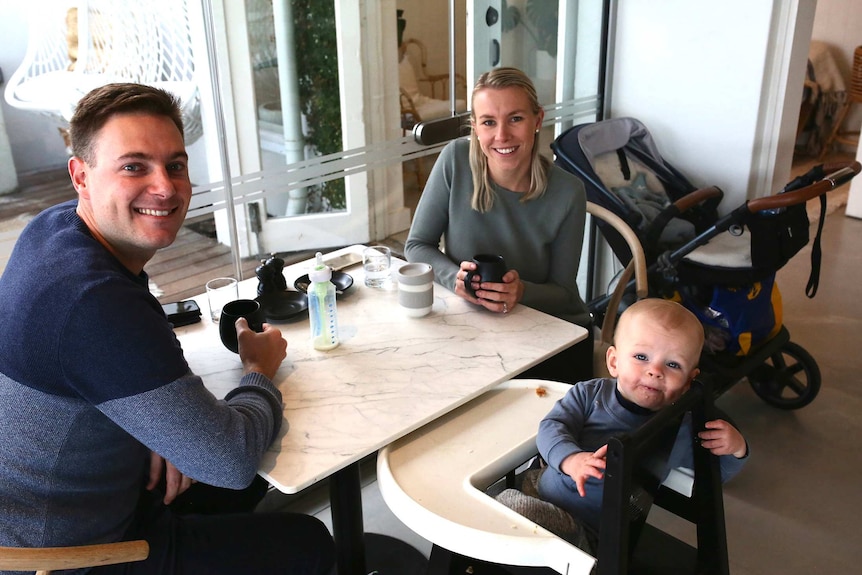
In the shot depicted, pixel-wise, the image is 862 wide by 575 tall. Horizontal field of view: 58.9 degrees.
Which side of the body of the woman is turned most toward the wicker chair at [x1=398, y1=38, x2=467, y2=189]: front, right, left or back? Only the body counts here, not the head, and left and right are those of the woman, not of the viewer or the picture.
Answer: back

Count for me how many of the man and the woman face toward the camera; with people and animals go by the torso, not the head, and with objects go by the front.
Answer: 1

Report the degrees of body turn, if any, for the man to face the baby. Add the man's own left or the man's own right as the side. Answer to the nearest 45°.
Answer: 0° — they already face them

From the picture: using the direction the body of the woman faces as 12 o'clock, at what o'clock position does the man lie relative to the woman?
The man is roughly at 1 o'clock from the woman.

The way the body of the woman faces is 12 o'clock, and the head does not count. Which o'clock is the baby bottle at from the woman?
The baby bottle is roughly at 1 o'clock from the woman.

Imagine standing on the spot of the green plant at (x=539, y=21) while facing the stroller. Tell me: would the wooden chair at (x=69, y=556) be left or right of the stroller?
right

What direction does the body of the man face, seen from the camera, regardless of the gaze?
to the viewer's right

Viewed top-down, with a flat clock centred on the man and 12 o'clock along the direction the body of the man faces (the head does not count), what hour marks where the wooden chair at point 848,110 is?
The wooden chair is roughly at 11 o'clock from the man.

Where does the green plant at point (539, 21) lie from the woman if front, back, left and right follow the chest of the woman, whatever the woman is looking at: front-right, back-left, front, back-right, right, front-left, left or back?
back

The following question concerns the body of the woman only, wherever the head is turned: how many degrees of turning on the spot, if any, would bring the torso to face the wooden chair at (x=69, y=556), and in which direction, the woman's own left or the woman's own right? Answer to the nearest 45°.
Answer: approximately 45° to the woman's own right

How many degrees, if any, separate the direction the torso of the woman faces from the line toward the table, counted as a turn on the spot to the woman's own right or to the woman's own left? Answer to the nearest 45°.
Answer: approximately 45° to the woman's own right

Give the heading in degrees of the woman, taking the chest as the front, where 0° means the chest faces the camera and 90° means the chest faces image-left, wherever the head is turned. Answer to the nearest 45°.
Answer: approximately 0°

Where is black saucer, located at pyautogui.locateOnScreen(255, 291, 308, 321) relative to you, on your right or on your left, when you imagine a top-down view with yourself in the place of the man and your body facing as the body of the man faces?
on your left

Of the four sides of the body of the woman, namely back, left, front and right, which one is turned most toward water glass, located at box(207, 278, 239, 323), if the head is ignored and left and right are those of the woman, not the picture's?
right
